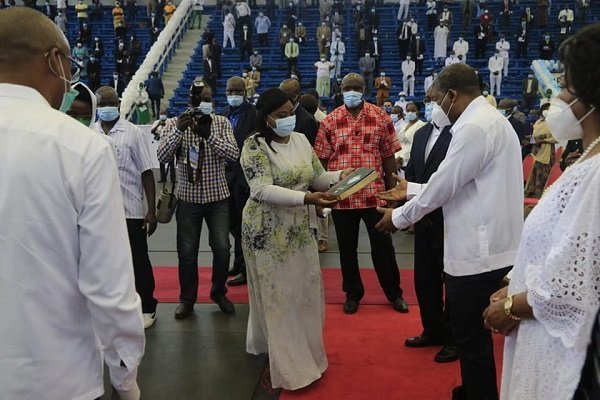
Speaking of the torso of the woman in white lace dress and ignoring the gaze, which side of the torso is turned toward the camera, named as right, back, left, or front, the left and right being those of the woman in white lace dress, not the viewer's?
left

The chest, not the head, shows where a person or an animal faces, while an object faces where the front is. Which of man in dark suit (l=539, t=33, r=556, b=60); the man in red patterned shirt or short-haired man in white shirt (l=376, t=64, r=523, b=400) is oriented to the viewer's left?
the short-haired man in white shirt

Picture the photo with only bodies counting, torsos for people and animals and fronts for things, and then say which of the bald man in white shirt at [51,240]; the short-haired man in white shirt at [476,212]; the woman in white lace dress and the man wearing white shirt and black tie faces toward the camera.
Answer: the man wearing white shirt and black tie

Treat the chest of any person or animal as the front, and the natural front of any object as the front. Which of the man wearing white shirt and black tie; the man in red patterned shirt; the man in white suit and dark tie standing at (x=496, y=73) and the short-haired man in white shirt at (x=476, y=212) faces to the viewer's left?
the short-haired man in white shirt at (x=476, y=212)

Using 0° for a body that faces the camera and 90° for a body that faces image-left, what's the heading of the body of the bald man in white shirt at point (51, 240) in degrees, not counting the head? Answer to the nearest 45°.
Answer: approximately 225°

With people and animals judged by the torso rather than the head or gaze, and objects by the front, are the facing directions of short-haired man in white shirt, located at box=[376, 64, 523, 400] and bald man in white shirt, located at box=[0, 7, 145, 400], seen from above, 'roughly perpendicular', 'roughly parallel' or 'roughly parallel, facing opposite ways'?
roughly perpendicular

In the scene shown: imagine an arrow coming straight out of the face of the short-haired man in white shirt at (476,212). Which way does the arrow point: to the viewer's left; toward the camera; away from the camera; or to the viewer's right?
to the viewer's left

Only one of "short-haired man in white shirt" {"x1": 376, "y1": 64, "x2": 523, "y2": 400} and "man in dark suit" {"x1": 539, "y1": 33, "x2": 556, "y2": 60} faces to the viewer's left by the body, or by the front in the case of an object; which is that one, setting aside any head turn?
the short-haired man in white shirt

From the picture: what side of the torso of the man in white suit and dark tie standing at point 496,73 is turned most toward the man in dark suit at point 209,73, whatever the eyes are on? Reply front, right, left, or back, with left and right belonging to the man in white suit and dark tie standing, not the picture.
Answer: right

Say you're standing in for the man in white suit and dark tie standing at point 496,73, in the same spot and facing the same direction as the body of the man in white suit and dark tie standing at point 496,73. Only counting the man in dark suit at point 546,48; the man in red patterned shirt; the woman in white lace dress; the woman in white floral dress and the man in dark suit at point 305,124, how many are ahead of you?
4
